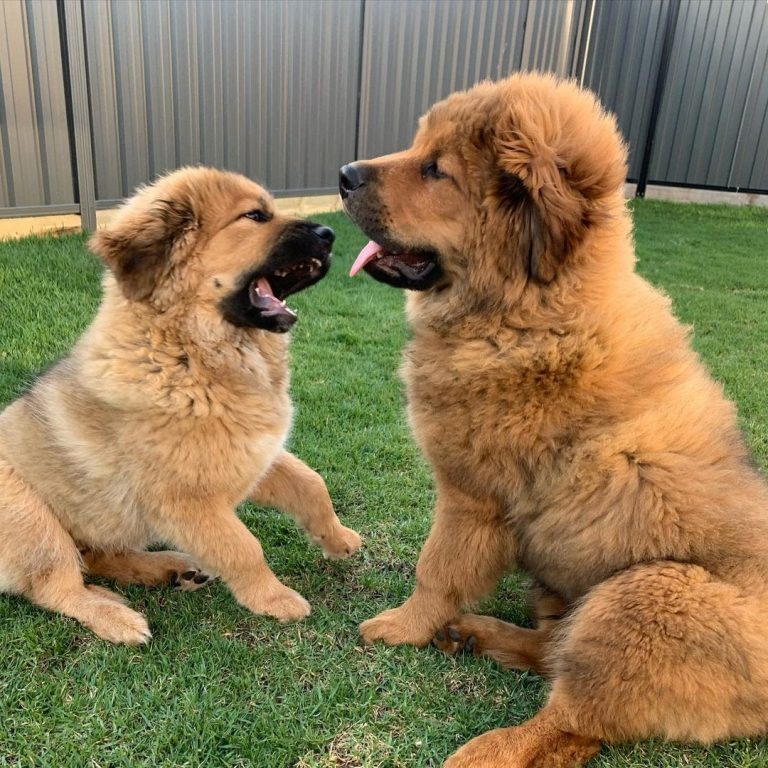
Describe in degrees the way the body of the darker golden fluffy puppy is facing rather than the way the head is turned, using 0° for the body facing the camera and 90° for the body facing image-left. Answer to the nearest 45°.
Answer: approximately 90°

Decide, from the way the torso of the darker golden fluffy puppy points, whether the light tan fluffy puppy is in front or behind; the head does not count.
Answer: in front
